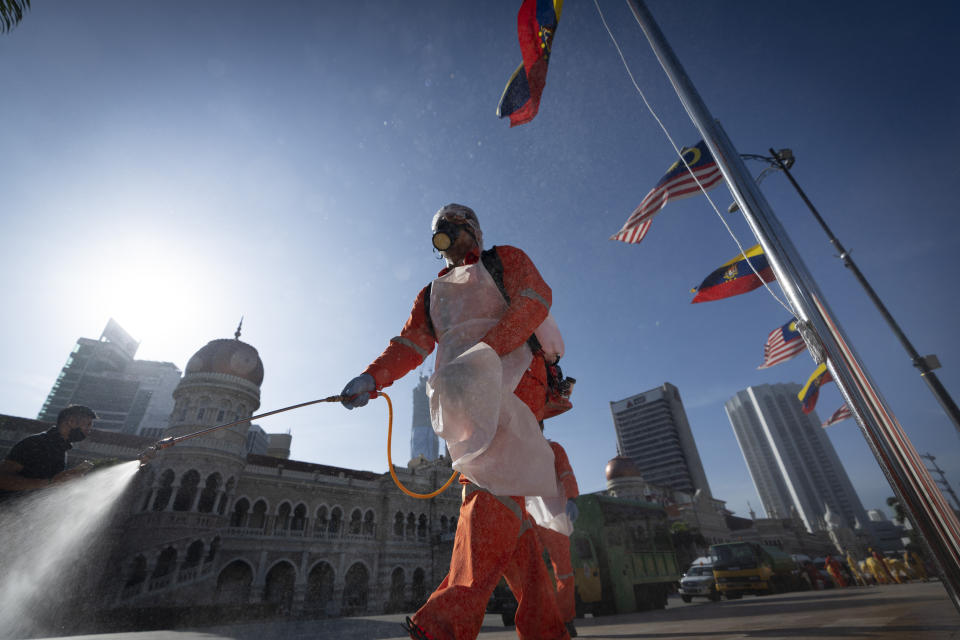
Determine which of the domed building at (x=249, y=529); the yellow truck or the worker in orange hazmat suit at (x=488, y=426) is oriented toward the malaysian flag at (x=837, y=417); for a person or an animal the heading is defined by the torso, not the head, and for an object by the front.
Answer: the domed building

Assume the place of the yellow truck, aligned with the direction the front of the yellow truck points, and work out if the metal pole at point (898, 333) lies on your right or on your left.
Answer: on your left

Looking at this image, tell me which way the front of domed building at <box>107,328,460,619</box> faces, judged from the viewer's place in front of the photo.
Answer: facing the viewer and to the right of the viewer

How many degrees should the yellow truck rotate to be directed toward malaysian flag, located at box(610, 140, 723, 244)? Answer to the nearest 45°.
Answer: approximately 45° to its left

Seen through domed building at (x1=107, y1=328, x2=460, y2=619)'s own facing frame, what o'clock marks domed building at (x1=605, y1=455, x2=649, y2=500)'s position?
domed building at (x1=605, y1=455, x2=649, y2=500) is roughly at 10 o'clock from domed building at (x1=107, y1=328, x2=460, y2=619).

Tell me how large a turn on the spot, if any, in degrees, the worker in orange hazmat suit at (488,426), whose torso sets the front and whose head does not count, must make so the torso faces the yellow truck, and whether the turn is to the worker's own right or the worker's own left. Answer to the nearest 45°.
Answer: approximately 180°

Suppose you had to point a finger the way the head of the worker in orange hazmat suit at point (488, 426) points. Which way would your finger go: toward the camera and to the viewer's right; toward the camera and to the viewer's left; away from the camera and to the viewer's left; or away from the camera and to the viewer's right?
toward the camera and to the viewer's left

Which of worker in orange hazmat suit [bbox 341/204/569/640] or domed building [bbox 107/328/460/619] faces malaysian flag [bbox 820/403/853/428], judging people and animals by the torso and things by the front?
the domed building

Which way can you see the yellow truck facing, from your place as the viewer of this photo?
facing the viewer and to the left of the viewer

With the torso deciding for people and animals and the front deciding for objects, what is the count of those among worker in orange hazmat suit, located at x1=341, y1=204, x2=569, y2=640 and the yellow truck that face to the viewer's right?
0

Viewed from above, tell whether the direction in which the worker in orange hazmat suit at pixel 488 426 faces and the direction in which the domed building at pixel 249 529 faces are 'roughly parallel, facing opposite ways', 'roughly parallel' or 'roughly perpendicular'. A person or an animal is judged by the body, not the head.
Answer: roughly perpendicular

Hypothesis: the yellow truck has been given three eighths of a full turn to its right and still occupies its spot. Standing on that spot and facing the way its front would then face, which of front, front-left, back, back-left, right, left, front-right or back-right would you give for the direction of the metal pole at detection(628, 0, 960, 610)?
back

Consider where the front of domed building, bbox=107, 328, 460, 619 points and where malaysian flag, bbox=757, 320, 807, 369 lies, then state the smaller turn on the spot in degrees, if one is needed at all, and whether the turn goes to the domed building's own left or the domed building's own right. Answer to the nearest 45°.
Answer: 0° — it already faces it
